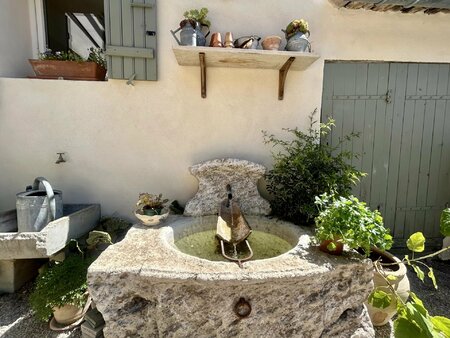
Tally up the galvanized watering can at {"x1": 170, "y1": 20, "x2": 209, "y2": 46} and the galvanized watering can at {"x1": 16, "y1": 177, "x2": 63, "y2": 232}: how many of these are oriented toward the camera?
0

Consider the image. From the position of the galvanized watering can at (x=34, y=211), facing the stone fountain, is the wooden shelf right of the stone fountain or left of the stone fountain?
left

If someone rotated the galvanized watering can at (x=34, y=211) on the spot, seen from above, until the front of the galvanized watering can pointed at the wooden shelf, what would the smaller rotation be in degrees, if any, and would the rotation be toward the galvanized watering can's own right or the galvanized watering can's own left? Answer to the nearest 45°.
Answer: approximately 135° to the galvanized watering can's own right

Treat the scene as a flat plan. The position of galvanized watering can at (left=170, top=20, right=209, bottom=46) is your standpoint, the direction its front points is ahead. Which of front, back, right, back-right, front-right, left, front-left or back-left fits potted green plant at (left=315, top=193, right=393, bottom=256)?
back-left

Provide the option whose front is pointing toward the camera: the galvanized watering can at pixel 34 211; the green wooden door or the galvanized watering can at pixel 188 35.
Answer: the green wooden door

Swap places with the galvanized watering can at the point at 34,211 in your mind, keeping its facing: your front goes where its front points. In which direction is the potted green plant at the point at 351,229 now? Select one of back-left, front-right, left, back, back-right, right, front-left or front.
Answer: back

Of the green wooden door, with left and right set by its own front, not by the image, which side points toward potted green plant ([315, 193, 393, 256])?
front

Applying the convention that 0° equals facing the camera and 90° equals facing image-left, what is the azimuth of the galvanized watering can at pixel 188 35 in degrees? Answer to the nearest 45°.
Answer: approximately 90°
